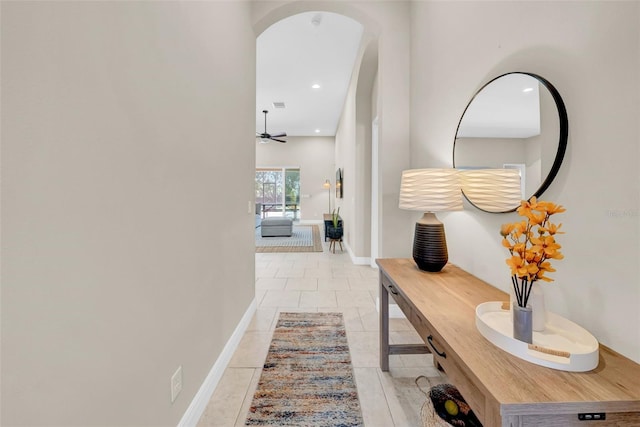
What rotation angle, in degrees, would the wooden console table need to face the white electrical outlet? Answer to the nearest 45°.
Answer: approximately 45° to its right

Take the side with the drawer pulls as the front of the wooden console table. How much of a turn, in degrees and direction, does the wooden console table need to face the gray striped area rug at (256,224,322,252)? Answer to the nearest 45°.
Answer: approximately 90° to its right

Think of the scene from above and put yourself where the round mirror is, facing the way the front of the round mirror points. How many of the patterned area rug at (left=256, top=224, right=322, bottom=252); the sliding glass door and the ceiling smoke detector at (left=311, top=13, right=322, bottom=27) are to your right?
3

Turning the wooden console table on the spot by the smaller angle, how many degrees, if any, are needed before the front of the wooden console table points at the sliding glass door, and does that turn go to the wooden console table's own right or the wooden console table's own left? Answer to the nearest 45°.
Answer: approximately 90° to the wooden console table's own right

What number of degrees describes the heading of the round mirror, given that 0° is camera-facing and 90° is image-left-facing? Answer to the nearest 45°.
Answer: approximately 45°

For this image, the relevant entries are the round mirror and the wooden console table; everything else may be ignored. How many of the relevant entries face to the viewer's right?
0

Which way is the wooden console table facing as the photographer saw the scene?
facing the viewer and to the left of the viewer

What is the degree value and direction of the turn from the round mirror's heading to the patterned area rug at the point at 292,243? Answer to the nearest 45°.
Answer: approximately 90° to its right
